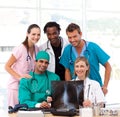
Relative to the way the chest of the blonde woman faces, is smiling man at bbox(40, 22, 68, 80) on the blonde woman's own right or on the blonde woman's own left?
on the blonde woman's own right

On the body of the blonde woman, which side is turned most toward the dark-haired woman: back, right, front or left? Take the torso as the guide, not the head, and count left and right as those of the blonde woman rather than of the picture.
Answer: right

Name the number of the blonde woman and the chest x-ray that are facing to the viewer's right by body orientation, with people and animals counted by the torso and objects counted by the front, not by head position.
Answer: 0
